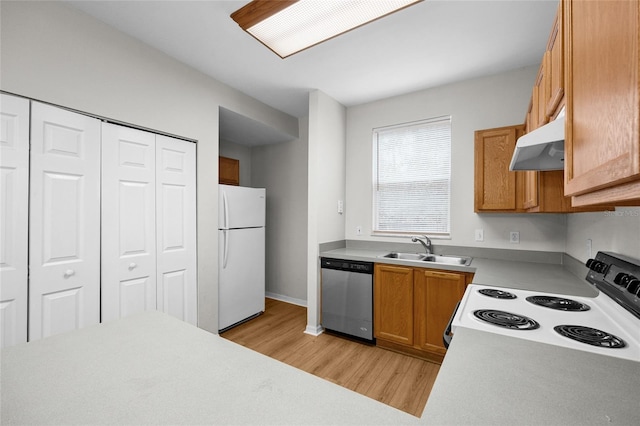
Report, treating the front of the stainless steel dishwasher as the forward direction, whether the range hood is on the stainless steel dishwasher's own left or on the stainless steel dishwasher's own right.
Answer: on the stainless steel dishwasher's own left

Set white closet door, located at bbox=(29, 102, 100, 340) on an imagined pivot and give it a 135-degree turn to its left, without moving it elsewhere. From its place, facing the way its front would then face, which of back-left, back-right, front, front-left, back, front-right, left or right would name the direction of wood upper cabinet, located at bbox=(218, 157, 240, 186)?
front-right

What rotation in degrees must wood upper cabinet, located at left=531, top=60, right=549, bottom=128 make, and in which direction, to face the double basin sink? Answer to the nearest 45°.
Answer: approximately 45° to its right

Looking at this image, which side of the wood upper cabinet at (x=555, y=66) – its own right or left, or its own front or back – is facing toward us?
left

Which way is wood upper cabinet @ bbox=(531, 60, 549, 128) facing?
to the viewer's left

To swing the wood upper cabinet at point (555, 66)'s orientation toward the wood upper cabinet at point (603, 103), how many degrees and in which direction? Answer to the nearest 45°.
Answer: approximately 90° to its left

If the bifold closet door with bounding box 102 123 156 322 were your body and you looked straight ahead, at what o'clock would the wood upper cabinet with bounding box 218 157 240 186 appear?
The wood upper cabinet is roughly at 9 o'clock from the bifold closet door.

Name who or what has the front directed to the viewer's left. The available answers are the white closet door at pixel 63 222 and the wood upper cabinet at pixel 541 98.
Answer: the wood upper cabinet

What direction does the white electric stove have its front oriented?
to the viewer's left

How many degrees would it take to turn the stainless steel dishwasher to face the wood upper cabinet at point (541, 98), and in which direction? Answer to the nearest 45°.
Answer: approximately 90° to its left

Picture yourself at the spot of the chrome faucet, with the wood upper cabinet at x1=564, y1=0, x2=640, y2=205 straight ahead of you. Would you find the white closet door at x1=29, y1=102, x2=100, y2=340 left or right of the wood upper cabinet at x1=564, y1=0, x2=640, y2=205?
right
